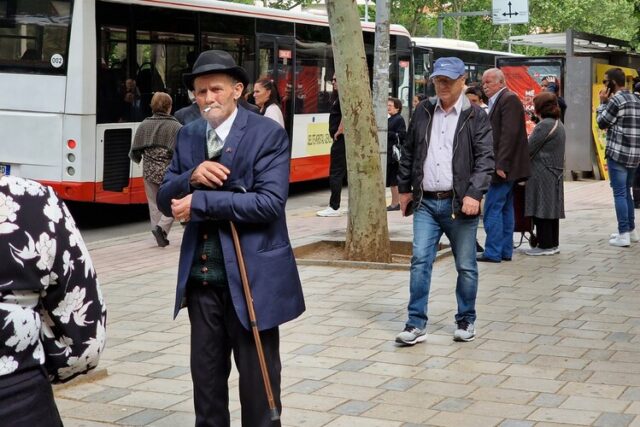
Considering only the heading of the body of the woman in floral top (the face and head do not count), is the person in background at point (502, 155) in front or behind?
in front

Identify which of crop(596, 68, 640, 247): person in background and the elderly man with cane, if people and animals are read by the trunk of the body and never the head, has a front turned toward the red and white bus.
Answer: the person in background

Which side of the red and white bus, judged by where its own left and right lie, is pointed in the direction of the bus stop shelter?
front

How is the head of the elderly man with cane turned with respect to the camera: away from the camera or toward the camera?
toward the camera

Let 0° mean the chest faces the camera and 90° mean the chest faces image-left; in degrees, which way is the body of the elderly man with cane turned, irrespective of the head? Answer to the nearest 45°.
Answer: approximately 45°

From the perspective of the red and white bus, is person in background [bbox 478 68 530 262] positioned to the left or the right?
on its right

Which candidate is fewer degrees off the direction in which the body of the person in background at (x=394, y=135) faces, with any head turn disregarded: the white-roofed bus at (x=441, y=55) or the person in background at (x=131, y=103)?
the person in background

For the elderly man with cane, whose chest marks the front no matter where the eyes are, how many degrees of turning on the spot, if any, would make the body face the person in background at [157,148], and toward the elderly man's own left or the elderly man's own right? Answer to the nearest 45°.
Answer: approximately 135° to the elderly man's own right

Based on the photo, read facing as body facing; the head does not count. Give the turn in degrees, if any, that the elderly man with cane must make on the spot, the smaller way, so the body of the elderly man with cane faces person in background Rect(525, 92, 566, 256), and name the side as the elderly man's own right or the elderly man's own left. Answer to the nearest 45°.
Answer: approximately 180°

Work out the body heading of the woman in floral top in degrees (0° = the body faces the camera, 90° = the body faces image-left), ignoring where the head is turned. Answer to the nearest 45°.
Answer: approximately 180°

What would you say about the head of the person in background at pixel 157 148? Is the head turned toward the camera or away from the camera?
away from the camera
